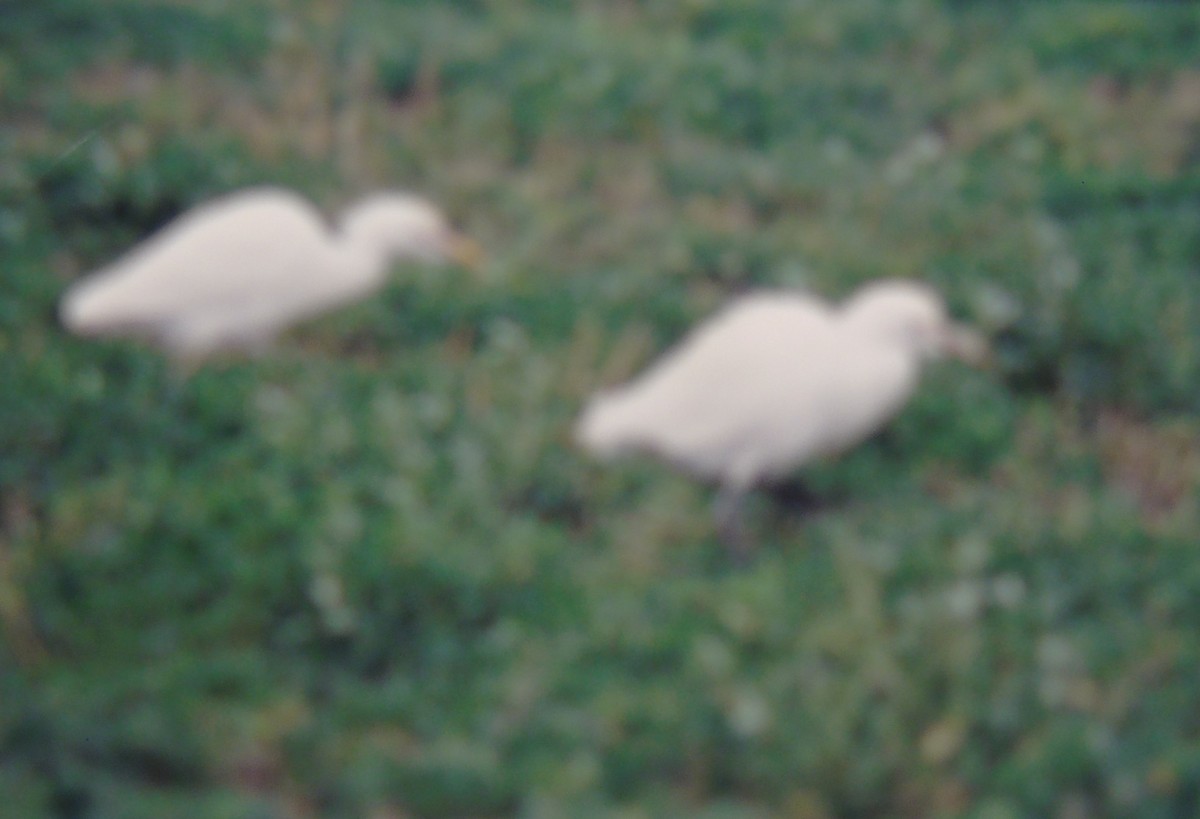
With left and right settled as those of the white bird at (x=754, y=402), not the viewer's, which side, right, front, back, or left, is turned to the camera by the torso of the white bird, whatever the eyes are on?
right

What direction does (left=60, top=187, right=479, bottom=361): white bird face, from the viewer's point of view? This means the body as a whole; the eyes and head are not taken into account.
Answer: to the viewer's right

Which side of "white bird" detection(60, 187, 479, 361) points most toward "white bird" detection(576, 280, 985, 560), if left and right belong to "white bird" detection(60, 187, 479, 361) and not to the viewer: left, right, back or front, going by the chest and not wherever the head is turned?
front

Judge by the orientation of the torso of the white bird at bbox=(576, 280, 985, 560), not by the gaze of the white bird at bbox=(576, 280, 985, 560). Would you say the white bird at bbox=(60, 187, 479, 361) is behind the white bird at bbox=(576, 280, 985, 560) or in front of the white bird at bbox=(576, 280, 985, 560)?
behind

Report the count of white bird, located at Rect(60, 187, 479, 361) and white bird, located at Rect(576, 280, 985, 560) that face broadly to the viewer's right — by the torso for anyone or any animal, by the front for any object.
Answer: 2
